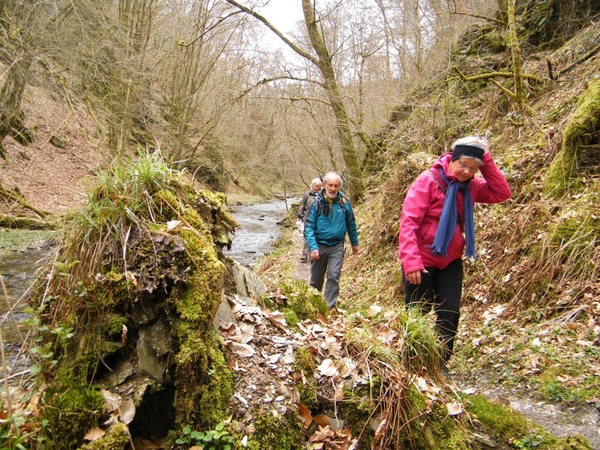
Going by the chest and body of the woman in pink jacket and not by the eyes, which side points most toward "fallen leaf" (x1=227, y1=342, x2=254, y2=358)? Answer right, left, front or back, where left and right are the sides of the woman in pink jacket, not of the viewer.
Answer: right

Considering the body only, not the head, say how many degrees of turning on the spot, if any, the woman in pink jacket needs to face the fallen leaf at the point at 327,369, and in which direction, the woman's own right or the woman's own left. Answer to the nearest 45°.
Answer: approximately 90° to the woman's own right

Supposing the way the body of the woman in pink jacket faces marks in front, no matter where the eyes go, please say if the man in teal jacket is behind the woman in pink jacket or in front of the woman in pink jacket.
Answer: behind

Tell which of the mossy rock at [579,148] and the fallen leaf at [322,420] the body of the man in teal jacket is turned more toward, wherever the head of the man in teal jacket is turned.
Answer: the fallen leaf

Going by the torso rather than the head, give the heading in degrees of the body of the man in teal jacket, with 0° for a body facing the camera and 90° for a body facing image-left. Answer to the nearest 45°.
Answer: approximately 0°

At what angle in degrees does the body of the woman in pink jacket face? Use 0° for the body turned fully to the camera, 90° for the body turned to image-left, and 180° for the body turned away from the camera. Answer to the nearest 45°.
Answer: approximately 315°

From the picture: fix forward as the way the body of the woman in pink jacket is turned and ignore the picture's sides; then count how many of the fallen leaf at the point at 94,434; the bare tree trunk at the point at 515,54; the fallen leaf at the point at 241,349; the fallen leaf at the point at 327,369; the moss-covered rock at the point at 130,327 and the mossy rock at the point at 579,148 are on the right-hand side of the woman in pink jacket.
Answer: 4

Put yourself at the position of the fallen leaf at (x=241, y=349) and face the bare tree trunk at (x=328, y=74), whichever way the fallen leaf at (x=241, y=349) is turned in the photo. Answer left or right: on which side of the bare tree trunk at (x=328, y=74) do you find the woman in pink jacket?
right

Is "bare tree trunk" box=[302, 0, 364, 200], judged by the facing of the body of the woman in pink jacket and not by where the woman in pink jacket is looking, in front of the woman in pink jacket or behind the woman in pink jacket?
behind
